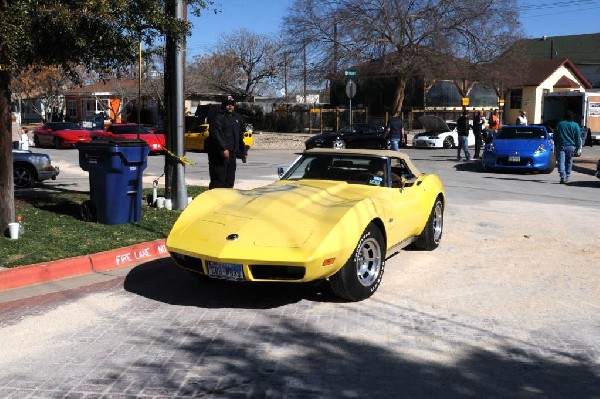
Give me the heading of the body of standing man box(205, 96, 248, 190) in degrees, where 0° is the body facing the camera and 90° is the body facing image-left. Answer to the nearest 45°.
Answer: approximately 315°

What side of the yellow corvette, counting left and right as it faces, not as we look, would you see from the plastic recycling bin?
right

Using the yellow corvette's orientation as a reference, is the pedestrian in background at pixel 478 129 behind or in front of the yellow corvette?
behind
